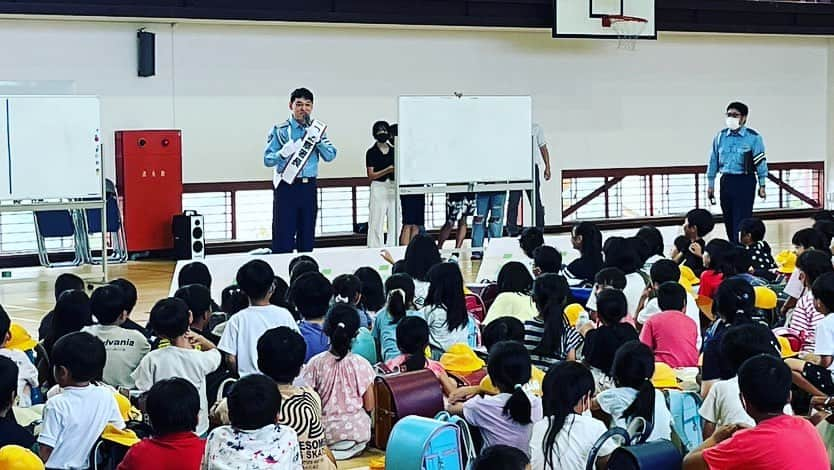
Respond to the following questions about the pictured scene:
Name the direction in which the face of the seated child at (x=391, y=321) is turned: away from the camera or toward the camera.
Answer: away from the camera

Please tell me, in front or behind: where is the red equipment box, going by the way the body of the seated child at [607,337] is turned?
in front

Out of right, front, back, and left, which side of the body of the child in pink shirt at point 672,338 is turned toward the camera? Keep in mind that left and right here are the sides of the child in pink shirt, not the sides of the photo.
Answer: back

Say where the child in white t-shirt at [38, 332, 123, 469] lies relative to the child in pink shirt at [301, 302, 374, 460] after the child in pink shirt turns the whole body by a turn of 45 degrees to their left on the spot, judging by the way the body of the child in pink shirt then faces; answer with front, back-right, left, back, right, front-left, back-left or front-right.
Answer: left

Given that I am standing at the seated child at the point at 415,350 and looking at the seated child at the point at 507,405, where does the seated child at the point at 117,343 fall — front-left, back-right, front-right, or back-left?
back-right

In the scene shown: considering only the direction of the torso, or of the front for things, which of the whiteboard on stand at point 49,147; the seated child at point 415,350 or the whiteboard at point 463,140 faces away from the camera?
the seated child

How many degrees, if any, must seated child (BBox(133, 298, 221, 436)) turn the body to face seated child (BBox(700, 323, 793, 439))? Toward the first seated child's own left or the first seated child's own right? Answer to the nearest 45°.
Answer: approximately 135° to the first seated child's own right

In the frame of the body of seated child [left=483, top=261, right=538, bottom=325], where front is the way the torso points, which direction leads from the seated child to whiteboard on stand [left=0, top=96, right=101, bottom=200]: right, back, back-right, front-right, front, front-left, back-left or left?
front-left

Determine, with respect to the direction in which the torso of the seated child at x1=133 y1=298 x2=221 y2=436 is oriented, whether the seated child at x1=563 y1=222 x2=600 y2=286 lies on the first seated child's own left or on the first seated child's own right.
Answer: on the first seated child's own right

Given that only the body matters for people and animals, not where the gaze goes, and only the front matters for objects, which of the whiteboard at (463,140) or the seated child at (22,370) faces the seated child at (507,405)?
the whiteboard

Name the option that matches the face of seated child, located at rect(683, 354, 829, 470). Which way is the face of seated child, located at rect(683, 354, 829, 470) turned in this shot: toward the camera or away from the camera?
away from the camera

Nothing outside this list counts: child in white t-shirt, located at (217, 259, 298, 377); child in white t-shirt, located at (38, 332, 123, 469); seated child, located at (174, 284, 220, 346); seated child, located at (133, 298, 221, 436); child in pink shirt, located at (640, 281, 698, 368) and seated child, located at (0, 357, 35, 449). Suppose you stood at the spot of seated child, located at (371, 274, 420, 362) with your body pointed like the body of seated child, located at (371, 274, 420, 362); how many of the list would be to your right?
1

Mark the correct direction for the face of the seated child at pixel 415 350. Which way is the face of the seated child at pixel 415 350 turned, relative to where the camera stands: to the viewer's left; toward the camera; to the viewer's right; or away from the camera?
away from the camera

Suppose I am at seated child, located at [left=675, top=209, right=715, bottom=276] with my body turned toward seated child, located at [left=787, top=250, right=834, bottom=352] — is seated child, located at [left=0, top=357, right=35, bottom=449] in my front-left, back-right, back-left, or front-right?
front-right

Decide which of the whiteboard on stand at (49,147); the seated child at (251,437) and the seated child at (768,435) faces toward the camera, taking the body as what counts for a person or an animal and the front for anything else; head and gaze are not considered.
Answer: the whiteboard on stand

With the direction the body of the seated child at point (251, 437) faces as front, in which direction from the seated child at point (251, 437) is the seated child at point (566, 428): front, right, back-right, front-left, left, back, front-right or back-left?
right

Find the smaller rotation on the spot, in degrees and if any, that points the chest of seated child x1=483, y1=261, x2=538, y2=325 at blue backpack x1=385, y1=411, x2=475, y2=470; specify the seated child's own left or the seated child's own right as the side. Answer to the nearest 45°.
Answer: approximately 180°

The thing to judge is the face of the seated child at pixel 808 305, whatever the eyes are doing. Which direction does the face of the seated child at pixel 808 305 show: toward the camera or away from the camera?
away from the camera

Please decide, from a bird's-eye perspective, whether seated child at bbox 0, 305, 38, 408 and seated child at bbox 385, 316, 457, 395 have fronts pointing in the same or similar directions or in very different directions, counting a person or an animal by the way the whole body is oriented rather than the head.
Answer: same or similar directions

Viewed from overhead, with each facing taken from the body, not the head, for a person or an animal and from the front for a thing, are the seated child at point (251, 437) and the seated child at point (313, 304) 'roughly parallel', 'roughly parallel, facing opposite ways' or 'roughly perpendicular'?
roughly parallel

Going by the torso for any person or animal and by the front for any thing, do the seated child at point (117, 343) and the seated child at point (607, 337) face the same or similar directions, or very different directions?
same or similar directions

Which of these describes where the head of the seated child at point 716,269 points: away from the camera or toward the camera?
away from the camera

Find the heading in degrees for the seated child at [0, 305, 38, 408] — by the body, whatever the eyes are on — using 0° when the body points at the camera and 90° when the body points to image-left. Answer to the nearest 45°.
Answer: approximately 180°

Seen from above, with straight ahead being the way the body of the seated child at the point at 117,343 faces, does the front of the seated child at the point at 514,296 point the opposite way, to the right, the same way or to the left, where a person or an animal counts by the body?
the same way
